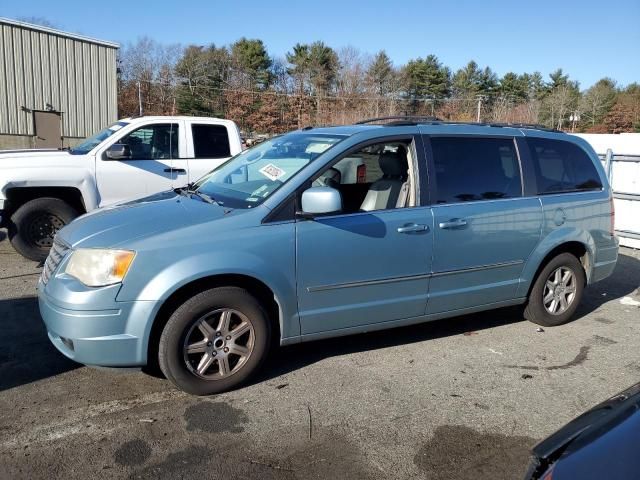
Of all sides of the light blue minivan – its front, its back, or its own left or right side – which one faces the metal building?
right

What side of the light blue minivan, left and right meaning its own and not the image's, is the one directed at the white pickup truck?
right

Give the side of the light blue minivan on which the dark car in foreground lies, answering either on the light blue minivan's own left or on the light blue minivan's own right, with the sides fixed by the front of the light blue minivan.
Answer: on the light blue minivan's own left

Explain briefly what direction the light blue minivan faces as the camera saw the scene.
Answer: facing the viewer and to the left of the viewer
